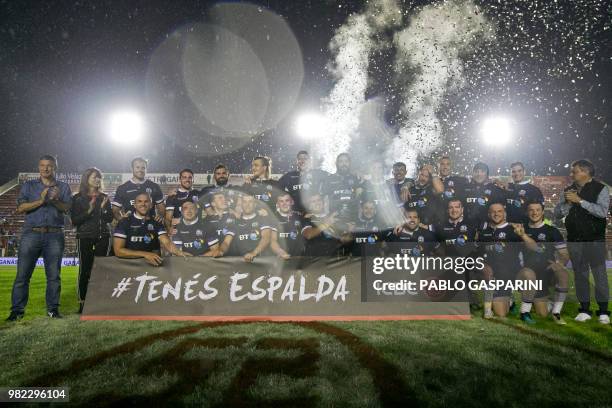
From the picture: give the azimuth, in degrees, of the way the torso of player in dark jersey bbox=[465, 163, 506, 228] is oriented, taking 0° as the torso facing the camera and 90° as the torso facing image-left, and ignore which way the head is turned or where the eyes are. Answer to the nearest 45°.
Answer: approximately 0°

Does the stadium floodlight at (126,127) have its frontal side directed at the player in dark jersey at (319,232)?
yes

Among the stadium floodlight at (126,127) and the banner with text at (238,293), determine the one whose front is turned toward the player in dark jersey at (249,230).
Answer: the stadium floodlight

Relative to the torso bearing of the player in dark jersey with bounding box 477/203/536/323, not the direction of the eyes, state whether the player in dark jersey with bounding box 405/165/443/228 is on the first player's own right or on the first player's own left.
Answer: on the first player's own right

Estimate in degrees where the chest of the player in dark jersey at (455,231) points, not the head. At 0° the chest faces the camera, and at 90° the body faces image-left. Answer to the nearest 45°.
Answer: approximately 0°

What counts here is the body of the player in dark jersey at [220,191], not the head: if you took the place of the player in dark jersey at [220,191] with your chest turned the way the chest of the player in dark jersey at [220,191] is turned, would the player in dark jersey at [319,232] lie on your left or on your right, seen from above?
on your left

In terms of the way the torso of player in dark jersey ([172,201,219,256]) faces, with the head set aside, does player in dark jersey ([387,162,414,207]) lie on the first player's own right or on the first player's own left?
on the first player's own left

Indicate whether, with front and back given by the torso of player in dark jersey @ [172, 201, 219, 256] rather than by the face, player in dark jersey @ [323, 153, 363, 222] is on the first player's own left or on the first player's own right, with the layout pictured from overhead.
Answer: on the first player's own left
